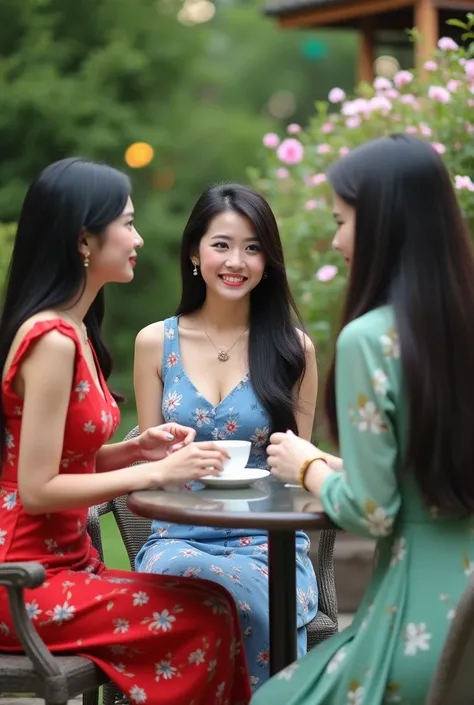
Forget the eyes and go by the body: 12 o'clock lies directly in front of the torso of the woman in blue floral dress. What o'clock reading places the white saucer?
The white saucer is roughly at 12 o'clock from the woman in blue floral dress.

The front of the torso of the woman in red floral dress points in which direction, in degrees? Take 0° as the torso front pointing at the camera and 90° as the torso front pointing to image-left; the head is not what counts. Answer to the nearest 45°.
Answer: approximately 270°

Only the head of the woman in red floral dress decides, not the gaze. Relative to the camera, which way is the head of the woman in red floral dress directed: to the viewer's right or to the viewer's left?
to the viewer's right

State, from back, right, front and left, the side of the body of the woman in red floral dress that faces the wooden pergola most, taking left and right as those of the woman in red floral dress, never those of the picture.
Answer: left

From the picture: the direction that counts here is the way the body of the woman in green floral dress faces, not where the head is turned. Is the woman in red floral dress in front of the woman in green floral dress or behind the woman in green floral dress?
in front

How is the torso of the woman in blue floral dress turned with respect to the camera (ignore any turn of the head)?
toward the camera

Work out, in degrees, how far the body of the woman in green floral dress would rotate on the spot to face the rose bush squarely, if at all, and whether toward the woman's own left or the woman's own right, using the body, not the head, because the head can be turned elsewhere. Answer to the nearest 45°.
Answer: approximately 45° to the woman's own right

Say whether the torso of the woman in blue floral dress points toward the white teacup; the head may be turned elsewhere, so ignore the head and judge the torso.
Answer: yes

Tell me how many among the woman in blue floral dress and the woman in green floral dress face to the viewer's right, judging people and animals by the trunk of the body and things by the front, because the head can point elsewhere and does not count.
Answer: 0

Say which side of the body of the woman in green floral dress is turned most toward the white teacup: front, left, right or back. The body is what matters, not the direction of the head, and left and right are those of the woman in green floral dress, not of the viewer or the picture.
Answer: front

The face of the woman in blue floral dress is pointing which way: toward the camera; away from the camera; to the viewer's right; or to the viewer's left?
toward the camera

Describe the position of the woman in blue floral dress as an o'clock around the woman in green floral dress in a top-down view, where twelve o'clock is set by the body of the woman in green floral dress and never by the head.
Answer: The woman in blue floral dress is roughly at 1 o'clock from the woman in green floral dress.

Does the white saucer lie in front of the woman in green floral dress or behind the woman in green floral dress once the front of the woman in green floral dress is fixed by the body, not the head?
in front

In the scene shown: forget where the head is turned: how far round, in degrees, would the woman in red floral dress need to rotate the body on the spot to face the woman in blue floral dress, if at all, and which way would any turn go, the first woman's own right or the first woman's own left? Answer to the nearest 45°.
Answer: approximately 45° to the first woman's own left

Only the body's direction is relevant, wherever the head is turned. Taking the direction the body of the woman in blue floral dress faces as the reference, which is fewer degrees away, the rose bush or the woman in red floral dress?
the woman in red floral dress

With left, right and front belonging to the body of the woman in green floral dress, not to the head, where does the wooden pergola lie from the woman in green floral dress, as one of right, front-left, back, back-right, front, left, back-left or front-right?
front-right

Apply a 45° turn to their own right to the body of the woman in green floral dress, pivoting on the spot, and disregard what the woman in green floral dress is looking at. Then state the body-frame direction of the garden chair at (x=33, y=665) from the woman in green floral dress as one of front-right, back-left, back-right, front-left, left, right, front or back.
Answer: left

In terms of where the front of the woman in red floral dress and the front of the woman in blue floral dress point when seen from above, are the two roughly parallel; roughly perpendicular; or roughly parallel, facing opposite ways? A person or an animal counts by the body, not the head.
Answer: roughly perpendicular

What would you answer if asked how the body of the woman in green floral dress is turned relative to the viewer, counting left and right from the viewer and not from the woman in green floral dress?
facing away from the viewer and to the left of the viewer
